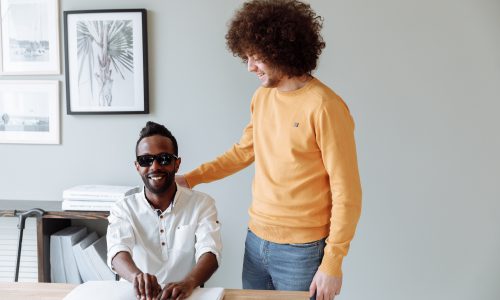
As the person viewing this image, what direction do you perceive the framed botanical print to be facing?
facing the viewer

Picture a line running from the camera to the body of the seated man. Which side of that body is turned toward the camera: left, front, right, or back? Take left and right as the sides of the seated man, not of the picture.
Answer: front

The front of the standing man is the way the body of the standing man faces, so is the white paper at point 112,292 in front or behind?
in front

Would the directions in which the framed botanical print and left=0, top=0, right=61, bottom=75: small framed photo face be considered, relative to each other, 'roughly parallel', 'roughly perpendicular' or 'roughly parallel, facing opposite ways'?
roughly parallel

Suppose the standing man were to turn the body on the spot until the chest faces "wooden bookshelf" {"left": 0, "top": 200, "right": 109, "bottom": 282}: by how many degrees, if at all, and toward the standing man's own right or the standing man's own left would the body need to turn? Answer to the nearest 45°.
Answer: approximately 90° to the standing man's own right

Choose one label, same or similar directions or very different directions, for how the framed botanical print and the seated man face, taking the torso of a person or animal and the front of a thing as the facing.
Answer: same or similar directions

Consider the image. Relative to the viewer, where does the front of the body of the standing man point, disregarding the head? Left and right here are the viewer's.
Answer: facing the viewer and to the left of the viewer

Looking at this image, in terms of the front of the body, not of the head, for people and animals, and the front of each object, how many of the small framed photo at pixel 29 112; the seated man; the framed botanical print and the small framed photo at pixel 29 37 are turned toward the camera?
4

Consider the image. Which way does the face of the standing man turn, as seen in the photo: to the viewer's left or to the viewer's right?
to the viewer's left

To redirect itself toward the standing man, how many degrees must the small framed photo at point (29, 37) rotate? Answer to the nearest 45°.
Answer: approximately 45° to its left

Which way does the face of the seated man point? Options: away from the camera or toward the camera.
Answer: toward the camera
